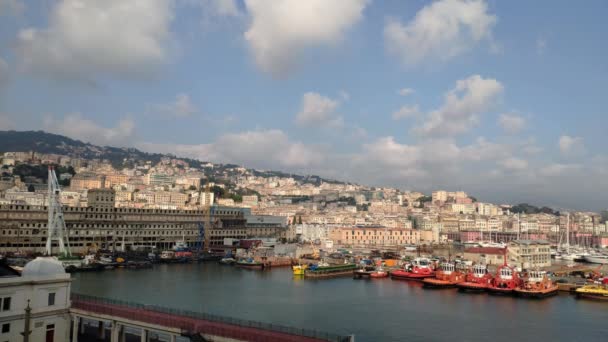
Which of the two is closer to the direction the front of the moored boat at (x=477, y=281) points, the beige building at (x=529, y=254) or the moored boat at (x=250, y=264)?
the moored boat

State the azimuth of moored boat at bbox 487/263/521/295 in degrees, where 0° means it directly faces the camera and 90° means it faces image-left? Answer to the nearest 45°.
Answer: approximately 45°

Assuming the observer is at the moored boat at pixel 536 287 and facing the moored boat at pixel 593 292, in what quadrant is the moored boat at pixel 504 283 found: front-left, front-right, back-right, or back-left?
back-left
